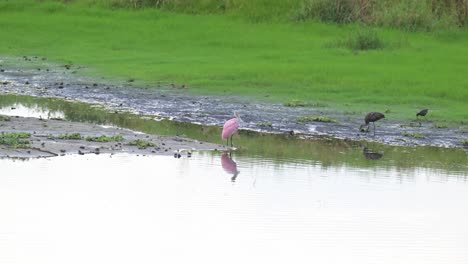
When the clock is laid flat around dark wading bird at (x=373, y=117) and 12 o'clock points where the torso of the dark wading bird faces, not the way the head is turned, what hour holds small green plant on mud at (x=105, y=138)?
The small green plant on mud is roughly at 11 o'clock from the dark wading bird.

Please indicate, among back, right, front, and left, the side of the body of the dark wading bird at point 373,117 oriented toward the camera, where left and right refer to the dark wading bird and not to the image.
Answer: left

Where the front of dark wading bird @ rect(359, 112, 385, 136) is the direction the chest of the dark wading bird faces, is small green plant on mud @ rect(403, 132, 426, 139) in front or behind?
behind

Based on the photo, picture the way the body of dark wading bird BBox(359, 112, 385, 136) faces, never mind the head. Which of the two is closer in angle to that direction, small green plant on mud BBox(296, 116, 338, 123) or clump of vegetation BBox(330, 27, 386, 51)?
the small green plant on mud

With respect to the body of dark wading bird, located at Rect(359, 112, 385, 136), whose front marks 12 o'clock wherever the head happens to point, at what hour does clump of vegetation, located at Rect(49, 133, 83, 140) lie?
The clump of vegetation is roughly at 11 o'clock from the dark wading bird.

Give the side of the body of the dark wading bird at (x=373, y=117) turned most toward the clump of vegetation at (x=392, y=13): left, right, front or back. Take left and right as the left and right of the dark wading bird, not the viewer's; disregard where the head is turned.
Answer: right

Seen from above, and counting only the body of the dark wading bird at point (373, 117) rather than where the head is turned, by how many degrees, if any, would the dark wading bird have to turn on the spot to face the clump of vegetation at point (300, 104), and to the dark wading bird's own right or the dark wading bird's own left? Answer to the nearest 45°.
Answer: approximately 45° to the dark wading bird's own right

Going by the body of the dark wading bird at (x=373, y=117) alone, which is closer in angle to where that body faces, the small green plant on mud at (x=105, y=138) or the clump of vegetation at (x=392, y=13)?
the small green plant on mud

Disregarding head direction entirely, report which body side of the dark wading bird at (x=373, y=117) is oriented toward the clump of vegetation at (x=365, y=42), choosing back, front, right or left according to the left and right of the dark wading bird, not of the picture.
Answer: right
